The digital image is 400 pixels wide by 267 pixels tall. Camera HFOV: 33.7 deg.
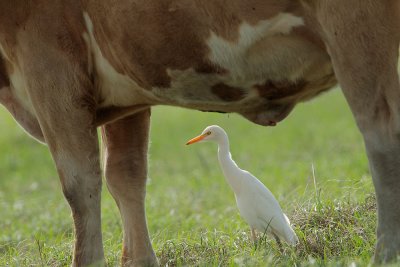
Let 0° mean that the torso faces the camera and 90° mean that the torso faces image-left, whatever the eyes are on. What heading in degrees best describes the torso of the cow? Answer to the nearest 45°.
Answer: approximately 90°

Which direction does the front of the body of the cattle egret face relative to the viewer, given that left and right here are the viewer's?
facing to the left of the viewer

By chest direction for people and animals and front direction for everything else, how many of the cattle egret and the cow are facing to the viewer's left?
2
